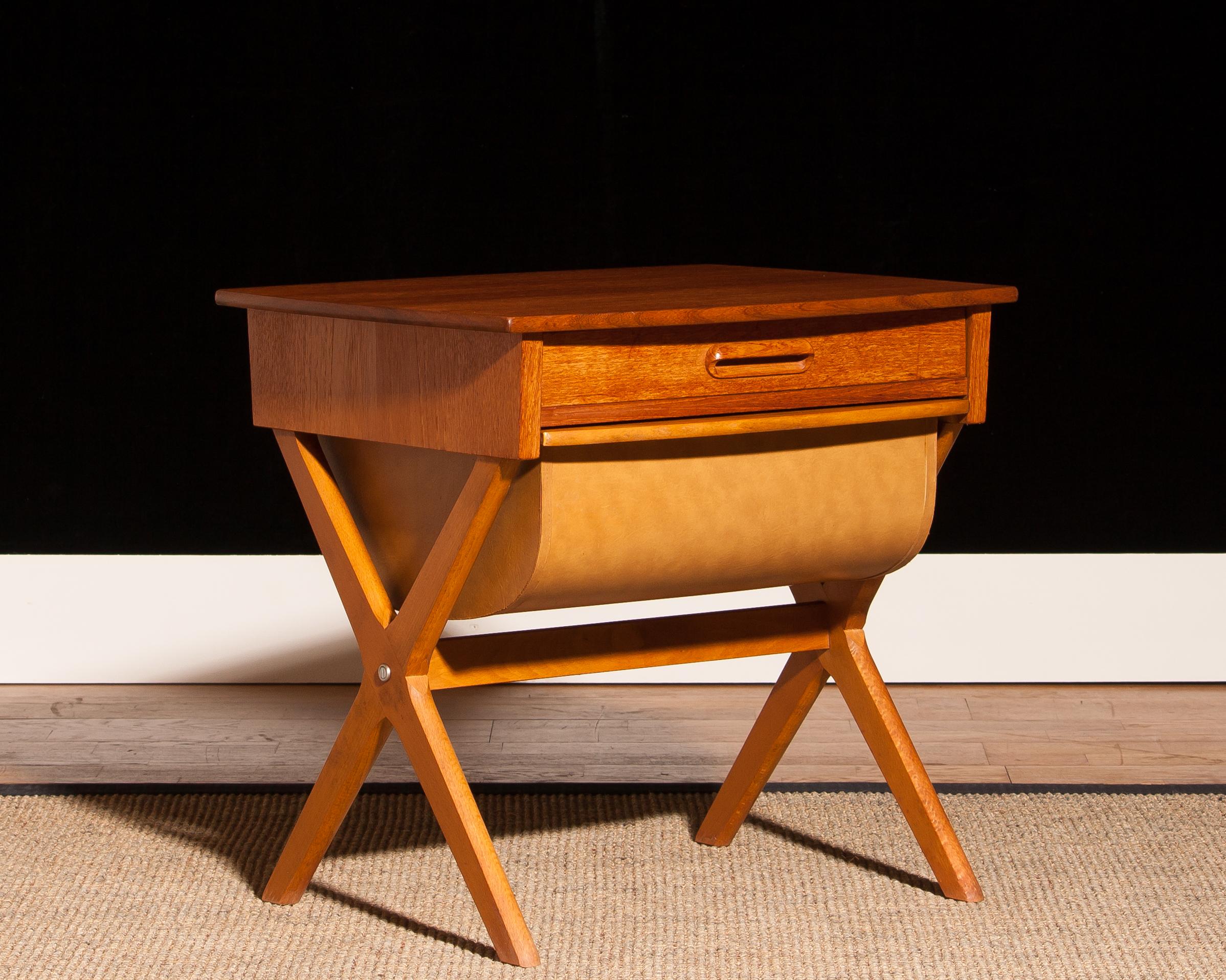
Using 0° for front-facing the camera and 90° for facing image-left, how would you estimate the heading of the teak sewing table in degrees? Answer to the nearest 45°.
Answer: approximately 315°
